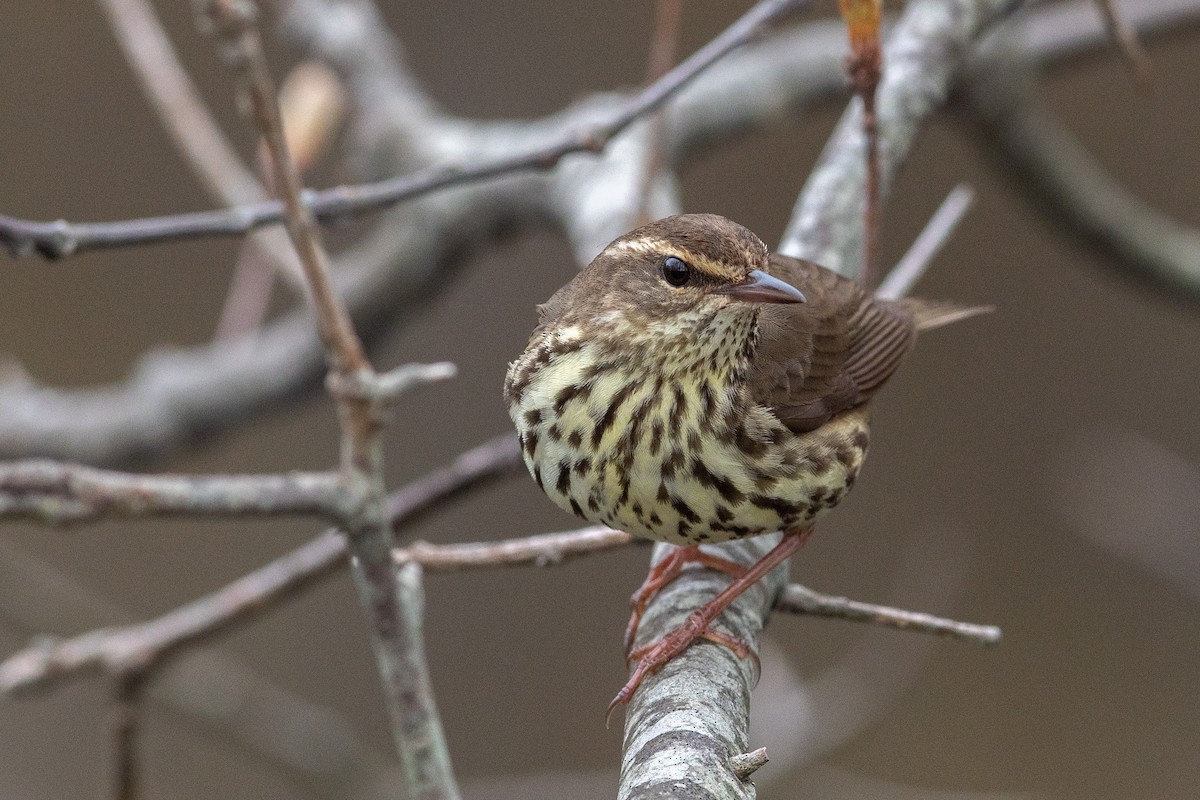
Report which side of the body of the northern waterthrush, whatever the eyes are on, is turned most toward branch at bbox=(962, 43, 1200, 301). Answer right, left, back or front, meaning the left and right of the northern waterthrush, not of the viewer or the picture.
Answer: back

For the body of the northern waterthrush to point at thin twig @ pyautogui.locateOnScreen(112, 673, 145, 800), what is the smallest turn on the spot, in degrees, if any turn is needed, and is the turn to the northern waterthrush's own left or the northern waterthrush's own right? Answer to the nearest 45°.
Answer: approximately 45° to the northern waterthrush's own right

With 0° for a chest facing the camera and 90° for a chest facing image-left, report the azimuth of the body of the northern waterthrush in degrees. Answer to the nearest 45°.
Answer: approximately 45°

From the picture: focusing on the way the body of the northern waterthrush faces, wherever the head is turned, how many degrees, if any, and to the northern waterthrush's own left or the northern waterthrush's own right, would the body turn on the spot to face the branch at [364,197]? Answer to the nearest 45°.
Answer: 0° — it already faces it

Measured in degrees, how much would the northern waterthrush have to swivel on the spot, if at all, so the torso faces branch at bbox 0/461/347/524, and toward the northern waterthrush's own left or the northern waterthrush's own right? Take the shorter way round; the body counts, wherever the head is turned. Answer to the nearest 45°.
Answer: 0° — it already faces it

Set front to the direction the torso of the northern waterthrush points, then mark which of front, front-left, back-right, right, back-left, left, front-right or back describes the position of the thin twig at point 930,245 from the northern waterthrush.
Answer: back
